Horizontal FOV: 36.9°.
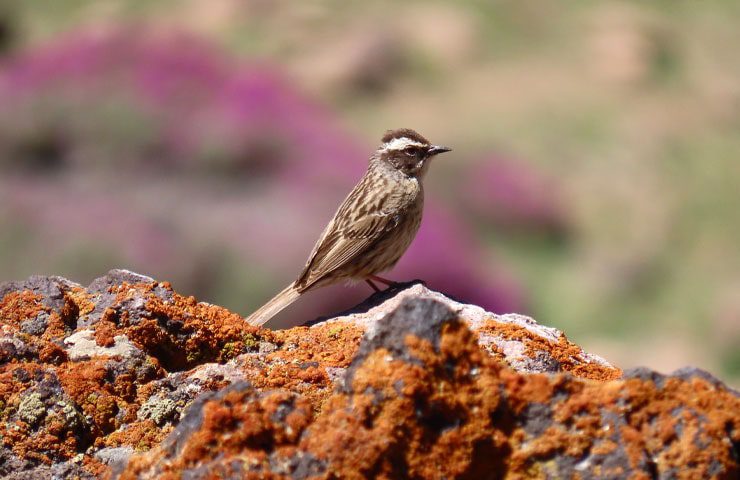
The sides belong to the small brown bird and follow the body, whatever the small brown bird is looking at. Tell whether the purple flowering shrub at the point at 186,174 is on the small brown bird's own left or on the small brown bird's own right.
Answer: on the small brown bird's own left

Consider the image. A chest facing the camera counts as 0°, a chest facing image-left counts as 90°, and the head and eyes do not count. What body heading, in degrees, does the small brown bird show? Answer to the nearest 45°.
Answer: approximately 270°
